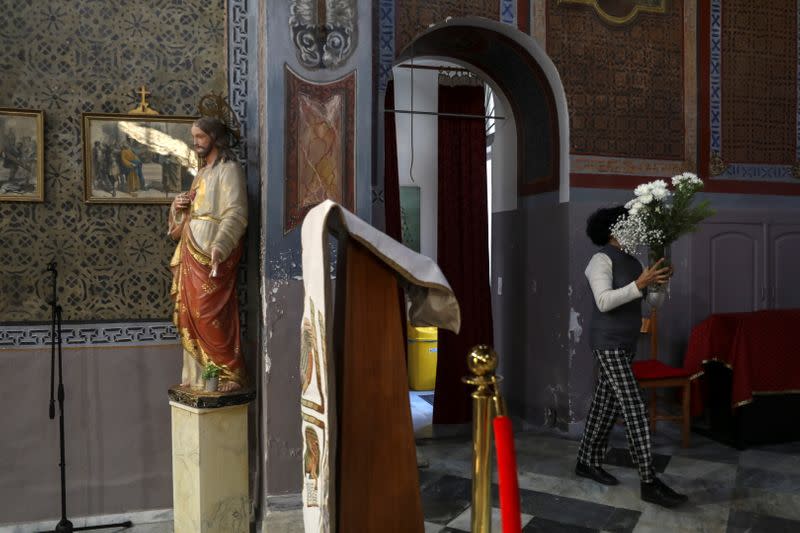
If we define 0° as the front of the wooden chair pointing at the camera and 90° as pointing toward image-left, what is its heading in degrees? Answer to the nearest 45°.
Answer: approximately 315°

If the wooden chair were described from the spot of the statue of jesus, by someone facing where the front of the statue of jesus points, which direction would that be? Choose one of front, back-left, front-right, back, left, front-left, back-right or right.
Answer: back-left

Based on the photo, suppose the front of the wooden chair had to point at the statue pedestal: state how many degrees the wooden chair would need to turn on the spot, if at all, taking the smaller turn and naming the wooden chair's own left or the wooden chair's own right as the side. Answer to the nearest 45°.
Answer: approximately 90° to the wooden chair's own right

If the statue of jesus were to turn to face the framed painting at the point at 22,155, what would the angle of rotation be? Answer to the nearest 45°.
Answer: approximately 90° to its right

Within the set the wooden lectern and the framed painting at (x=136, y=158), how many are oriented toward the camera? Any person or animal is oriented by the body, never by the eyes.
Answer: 1

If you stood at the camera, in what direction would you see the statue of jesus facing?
facing the viewer and to the left of the viewer

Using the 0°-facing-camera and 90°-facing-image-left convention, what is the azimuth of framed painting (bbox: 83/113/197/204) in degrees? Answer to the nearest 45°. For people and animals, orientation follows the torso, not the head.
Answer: approximately 0°
